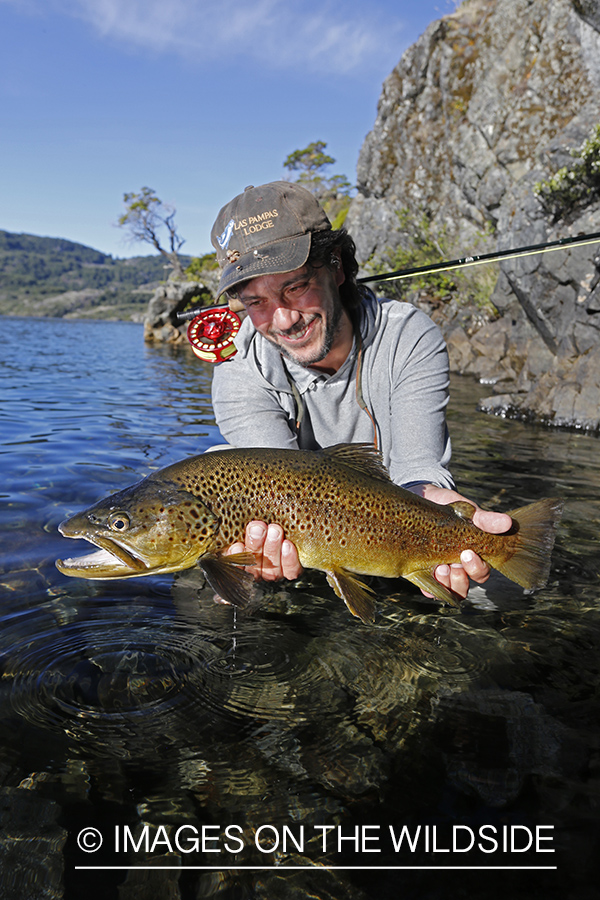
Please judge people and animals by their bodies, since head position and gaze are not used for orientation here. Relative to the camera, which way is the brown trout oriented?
to the viewer's left

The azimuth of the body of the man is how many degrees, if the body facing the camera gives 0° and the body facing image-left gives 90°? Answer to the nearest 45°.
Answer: approximately 0°

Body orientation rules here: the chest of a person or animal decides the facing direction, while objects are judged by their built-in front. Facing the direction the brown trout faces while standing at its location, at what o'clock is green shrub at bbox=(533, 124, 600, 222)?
The green shrub is roughly at 4 o'clock from the brown trout.
